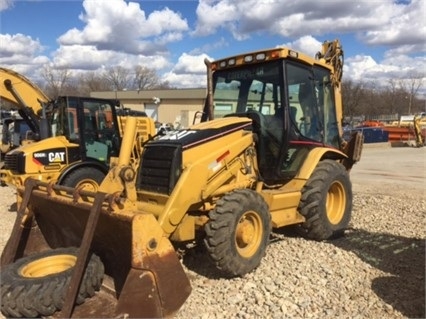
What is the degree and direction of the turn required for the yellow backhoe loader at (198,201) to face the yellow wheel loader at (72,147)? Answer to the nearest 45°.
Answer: approximately 90° to its right
